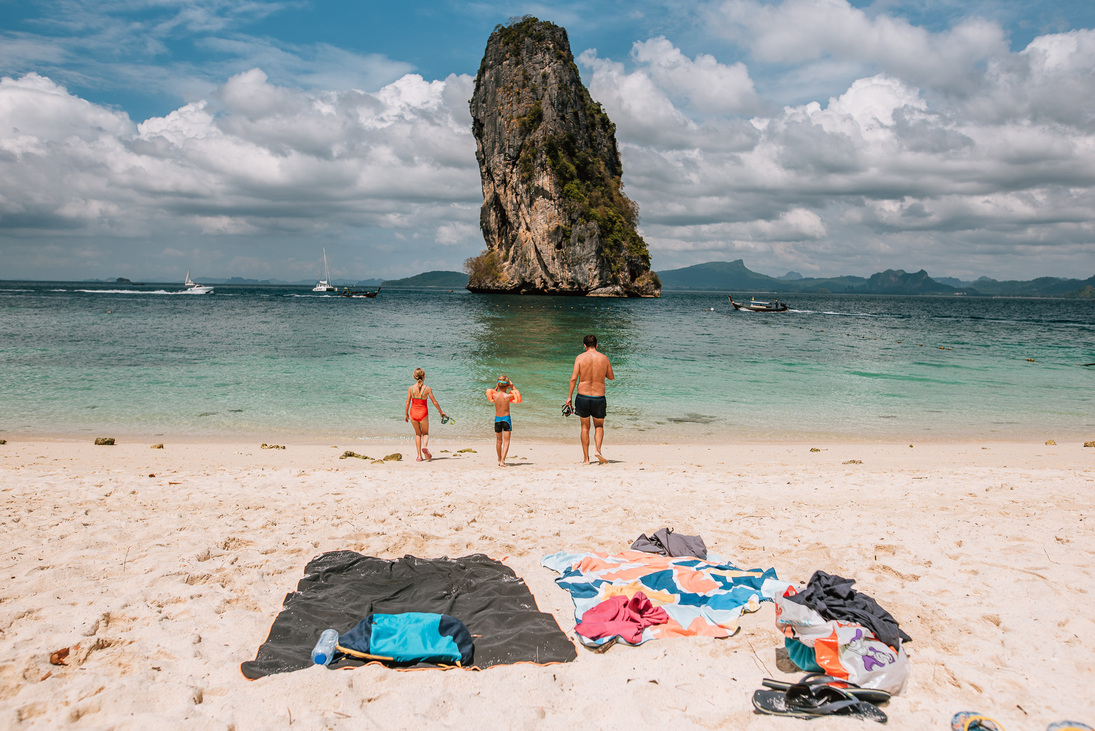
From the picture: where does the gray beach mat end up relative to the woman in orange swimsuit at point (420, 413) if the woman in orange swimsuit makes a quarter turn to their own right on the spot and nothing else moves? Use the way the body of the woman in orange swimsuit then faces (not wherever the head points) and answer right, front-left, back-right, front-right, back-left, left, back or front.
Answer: right

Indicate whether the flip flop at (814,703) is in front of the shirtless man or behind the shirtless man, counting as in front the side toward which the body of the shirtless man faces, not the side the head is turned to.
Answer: behind

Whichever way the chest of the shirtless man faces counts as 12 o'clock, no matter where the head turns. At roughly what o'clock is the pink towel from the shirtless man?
The pink towel is roughly at 6 o'clock from the shirtless man.

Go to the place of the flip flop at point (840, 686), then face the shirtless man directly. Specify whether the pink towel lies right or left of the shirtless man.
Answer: left

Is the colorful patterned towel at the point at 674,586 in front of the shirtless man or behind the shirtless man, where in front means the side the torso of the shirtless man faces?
behind

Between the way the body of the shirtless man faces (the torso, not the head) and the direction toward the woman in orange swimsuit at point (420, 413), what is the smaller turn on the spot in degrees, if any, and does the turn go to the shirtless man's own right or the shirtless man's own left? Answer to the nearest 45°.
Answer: approximately 90° to the shirtless man's own left

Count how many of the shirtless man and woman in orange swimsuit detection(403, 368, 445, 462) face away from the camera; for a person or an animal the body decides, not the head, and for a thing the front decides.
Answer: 2

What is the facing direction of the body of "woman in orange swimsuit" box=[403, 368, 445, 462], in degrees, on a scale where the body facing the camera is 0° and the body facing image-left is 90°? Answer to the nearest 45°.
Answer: approximately 180°

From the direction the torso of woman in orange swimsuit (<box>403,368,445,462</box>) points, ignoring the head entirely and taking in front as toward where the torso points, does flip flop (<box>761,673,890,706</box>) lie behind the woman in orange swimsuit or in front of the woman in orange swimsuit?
behind

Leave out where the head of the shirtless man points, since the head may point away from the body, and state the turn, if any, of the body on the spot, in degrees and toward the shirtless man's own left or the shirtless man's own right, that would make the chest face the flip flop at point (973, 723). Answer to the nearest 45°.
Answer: approximately 180°

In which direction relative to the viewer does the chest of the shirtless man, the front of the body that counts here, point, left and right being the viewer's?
facing away from the viewer
